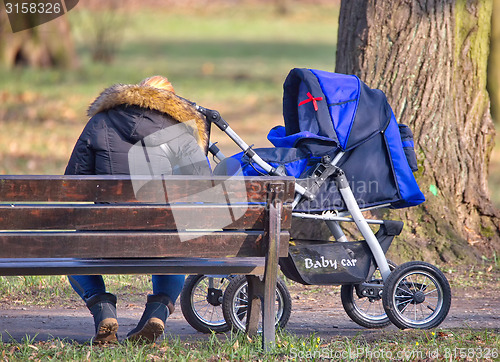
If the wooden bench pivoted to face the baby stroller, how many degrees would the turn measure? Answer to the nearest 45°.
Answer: approximately 45° to its right

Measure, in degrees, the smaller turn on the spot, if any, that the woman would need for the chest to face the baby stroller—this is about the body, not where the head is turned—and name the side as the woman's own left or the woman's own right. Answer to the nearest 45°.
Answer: approximately 90° to the woman's own right

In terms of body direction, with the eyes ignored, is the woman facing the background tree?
yes

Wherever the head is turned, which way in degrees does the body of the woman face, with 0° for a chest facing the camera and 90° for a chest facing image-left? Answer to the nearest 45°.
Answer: approximately 180°

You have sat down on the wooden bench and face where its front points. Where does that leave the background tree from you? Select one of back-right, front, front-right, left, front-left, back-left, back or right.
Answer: front

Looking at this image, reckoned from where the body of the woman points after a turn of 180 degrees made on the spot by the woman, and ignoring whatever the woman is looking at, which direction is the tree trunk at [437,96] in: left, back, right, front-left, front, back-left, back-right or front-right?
back-left

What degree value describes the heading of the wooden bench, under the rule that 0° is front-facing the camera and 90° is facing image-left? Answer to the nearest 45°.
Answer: approximately 180°

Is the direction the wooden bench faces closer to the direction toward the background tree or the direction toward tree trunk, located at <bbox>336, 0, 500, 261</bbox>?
the background tree

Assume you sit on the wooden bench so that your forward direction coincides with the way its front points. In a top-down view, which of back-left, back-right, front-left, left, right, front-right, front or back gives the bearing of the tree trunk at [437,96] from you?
front-right
